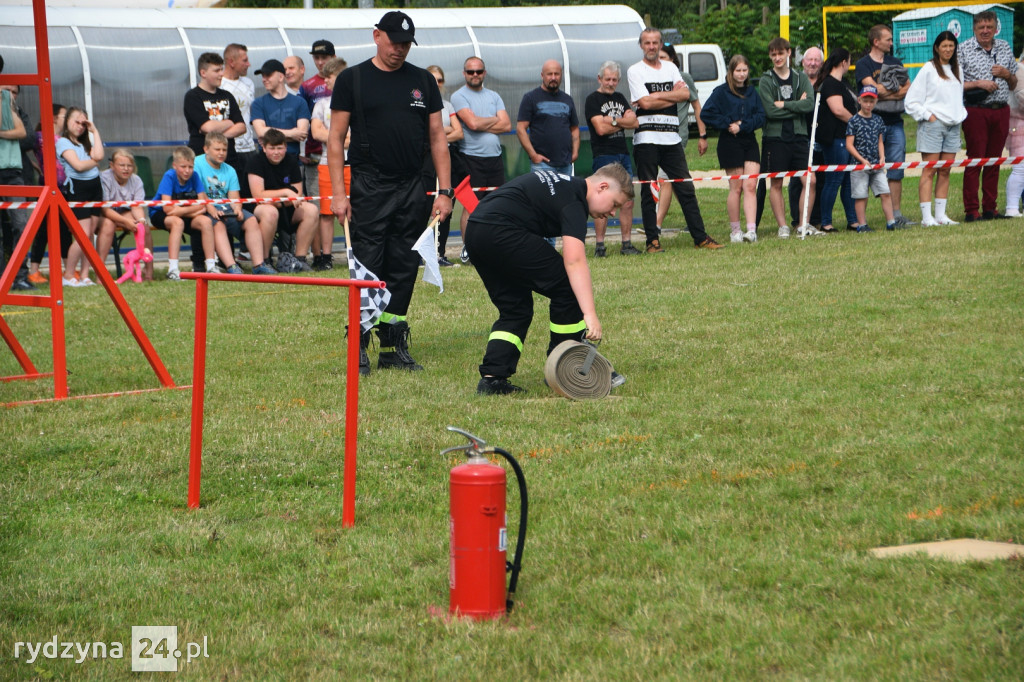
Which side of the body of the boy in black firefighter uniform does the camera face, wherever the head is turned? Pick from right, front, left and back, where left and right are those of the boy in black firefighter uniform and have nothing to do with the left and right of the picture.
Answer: right

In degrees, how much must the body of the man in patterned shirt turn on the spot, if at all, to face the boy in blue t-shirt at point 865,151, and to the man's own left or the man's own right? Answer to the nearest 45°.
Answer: approximately 90° to the man's own right

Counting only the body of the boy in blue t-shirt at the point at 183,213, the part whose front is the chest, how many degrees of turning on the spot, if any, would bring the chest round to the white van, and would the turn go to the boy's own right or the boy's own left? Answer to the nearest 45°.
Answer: approximately 90° to the boy's own left

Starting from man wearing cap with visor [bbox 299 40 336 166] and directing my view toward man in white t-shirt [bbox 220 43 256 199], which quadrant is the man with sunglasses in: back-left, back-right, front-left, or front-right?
back-left

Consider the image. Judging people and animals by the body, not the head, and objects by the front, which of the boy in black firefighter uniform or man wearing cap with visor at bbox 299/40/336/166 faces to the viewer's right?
the boy in black firefighter uniform

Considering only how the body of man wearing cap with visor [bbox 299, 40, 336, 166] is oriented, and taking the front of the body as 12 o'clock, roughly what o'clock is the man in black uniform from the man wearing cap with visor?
The man in black uniform is roughly at 12 o'clock from the man wearing cap with visor.
